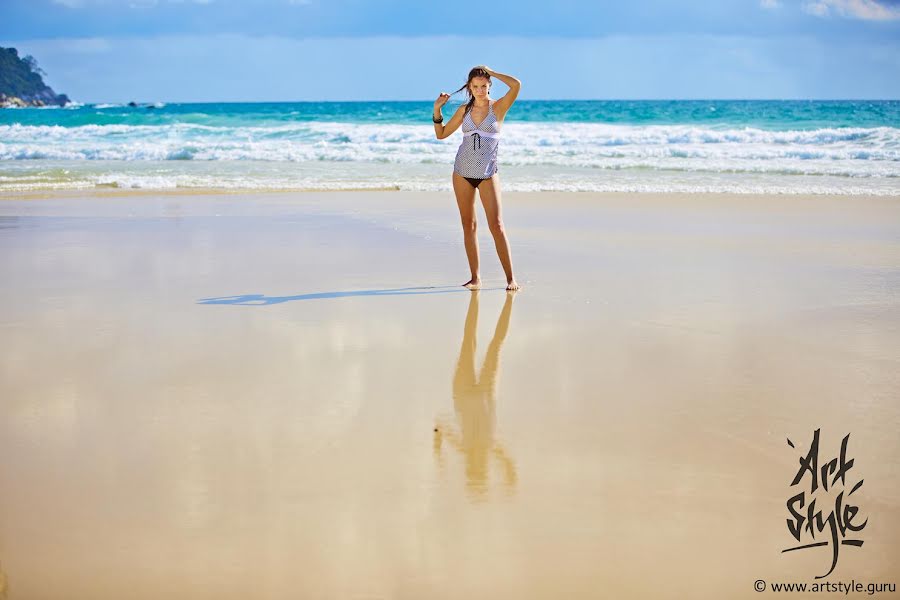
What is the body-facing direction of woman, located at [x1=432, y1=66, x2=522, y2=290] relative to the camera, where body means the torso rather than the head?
toward the camera
